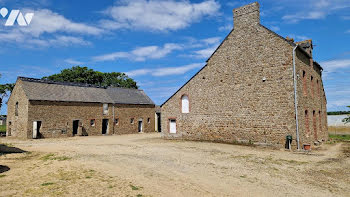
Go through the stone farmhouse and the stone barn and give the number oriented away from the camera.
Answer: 0

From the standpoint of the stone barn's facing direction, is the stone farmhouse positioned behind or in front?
in front

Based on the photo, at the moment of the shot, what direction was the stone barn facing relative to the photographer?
facing the viewer and to the right of the viewer

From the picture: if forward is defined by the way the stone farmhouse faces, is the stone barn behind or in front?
behind
